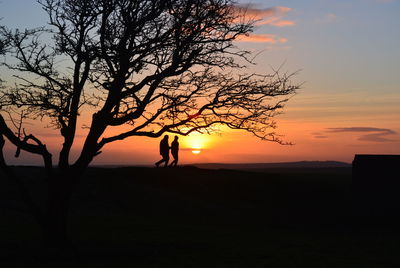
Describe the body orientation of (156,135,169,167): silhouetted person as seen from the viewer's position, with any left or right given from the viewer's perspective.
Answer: facing to the right of the viewer
